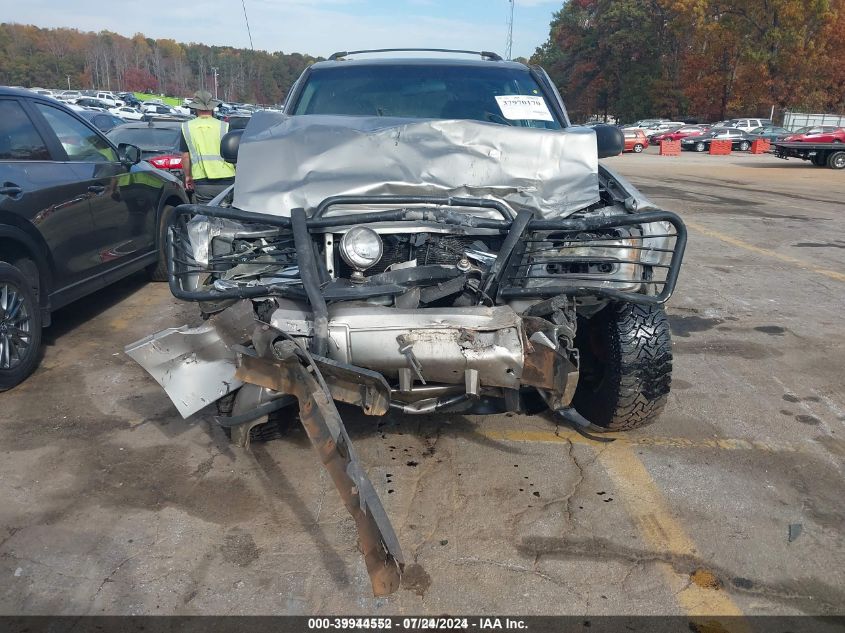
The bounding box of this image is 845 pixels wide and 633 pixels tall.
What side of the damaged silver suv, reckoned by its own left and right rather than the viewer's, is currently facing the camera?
front

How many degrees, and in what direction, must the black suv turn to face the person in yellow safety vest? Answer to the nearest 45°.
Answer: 0° — it already faces them

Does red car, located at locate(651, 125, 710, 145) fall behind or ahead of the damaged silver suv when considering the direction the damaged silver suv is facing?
behind

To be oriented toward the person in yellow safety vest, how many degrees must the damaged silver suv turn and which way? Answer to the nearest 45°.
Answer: approximately 135° to its right

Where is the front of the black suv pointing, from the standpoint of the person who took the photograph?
facing away from the viewer and to the right of the viewer

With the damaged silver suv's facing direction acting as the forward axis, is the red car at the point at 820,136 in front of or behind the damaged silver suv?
behind

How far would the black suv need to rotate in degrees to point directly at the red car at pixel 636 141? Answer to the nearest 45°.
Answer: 0° — it already faces it

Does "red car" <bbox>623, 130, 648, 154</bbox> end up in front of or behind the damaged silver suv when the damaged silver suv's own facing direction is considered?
behind
